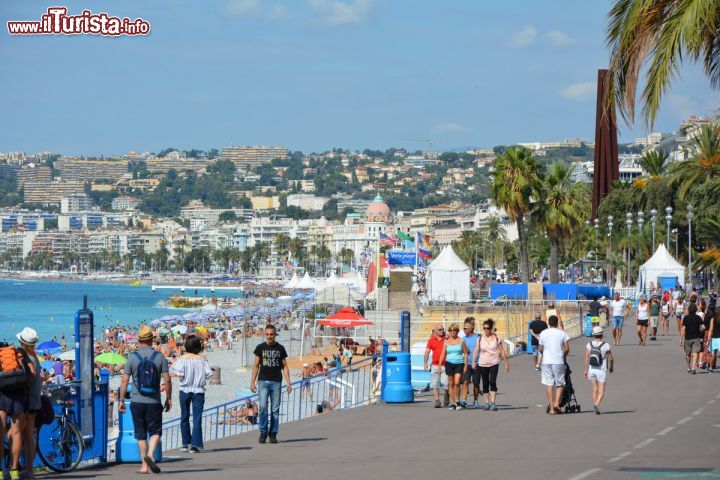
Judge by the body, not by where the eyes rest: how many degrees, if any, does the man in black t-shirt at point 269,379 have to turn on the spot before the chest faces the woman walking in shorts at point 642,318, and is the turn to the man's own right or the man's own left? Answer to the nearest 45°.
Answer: approximately 135° to the man's own left

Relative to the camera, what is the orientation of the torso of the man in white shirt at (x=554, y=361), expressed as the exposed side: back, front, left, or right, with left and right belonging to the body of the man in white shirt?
back

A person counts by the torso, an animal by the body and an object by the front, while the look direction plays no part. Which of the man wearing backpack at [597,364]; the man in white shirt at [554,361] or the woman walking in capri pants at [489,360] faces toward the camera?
the woman walking in capri pants

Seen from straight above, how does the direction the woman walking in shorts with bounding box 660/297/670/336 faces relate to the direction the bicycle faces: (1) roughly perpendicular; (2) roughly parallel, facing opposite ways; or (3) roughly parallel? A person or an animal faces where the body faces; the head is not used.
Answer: roughly perpendicular

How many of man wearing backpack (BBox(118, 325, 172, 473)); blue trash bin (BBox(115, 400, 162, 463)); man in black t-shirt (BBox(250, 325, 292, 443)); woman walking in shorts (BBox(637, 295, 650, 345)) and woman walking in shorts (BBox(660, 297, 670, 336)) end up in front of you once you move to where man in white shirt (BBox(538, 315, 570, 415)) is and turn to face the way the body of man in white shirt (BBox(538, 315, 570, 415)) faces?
2

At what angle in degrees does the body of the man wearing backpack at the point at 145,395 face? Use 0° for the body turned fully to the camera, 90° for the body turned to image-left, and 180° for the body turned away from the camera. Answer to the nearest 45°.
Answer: approximately 180°

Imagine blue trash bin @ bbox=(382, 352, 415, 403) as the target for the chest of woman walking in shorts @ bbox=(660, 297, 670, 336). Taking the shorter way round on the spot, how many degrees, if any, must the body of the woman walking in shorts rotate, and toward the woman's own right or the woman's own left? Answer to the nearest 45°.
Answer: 0° — they already face it

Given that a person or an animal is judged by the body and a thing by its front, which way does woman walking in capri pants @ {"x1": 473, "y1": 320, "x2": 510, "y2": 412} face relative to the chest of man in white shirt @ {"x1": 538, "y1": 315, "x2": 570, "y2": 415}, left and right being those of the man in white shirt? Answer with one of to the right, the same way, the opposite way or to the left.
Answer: the opposite way

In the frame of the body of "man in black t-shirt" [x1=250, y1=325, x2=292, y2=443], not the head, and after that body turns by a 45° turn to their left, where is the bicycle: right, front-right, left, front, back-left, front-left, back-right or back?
right

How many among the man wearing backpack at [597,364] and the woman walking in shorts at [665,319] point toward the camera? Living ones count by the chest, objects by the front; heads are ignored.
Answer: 1
